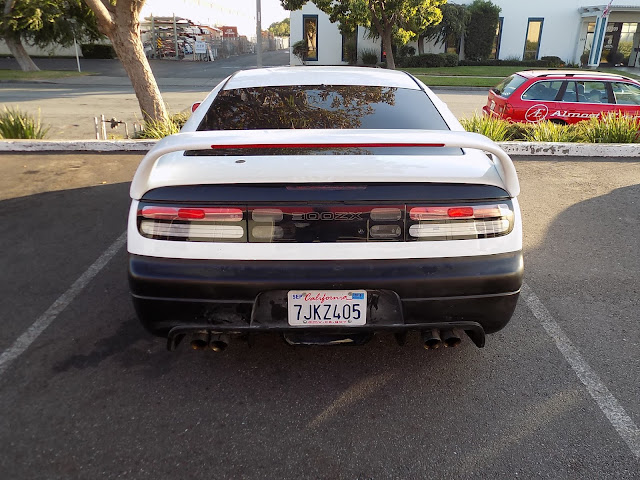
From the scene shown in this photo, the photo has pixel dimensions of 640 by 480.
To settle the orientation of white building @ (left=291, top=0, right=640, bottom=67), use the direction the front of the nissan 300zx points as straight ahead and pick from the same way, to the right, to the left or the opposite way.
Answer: the opposite way

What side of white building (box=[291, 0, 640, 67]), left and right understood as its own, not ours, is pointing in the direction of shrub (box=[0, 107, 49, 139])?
front

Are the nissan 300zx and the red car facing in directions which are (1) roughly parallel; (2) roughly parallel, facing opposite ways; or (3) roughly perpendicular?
roughly perpendicular

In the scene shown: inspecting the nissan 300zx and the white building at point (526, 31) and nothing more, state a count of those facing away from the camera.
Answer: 1

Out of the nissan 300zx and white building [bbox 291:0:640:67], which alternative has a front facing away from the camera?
the nissan 300zx

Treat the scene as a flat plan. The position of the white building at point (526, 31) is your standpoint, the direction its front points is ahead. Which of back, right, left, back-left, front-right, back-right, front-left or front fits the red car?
front

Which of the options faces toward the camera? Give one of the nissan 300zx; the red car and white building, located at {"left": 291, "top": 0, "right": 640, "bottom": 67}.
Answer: the white building

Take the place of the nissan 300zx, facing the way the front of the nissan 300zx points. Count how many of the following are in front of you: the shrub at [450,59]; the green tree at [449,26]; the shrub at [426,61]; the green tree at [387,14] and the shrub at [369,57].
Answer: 5

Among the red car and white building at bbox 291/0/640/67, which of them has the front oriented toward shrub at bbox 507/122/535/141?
the white building

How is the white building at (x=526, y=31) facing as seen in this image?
toward the camera

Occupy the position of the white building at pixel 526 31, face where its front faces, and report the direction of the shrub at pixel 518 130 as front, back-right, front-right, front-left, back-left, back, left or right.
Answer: front

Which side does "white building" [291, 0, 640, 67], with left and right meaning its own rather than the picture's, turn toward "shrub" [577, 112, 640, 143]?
front

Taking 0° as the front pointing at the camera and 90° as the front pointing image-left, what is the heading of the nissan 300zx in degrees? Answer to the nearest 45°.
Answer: approximately 180°
